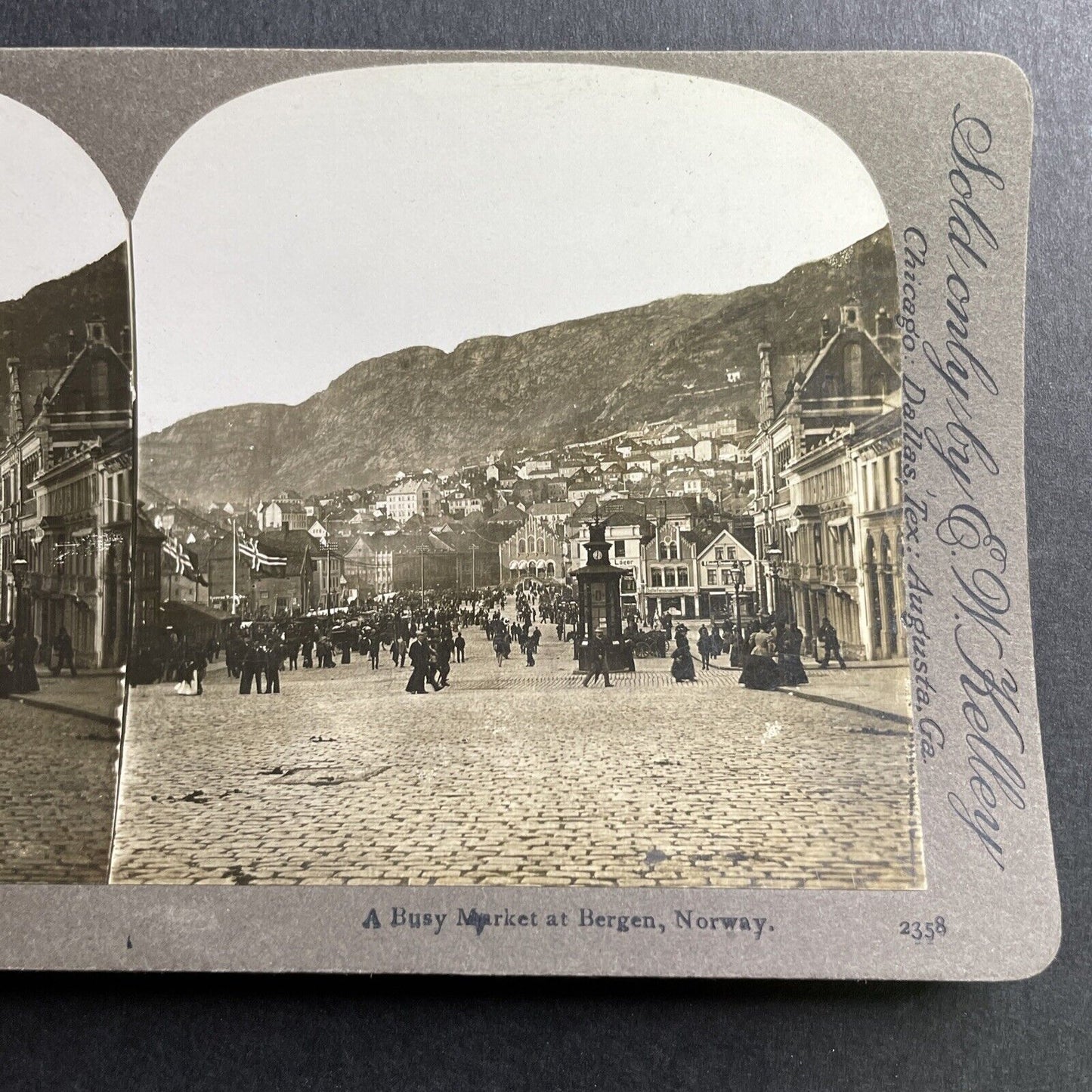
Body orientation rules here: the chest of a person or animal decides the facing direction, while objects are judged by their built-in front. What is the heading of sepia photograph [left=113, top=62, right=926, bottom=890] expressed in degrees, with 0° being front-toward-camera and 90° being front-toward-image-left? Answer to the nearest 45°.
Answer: approximately 0°
